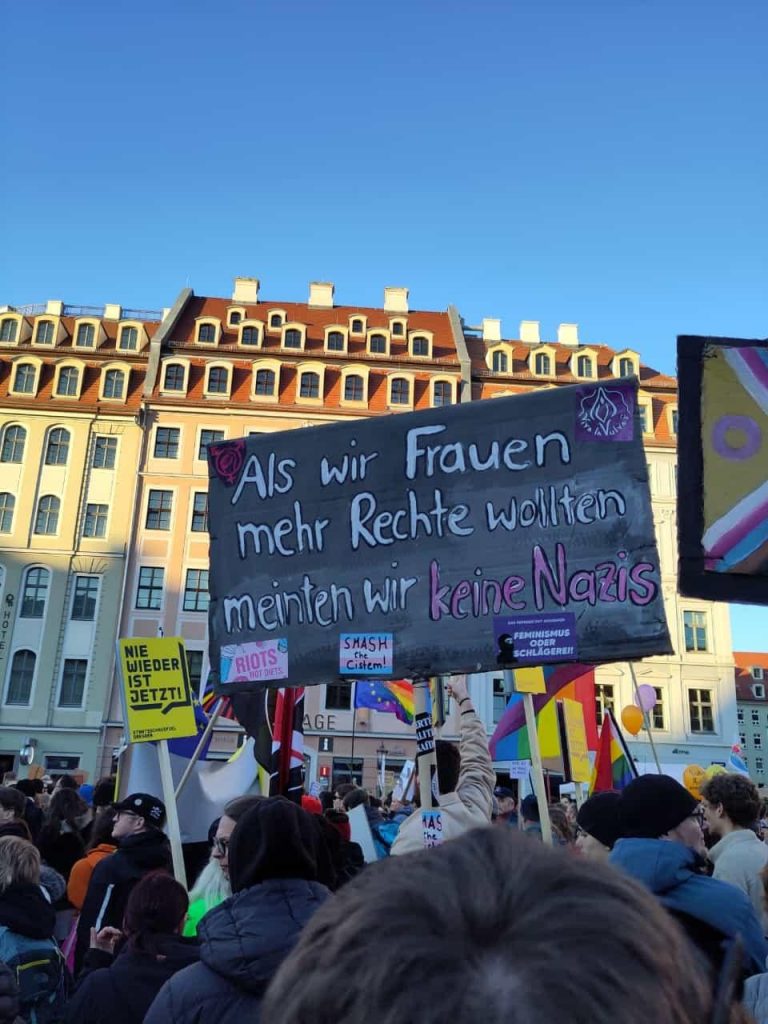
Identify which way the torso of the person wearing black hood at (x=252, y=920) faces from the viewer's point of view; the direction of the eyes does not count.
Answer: away from the camera

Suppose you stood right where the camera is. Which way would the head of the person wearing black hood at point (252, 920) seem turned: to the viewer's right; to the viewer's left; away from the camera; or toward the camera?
away from the camera

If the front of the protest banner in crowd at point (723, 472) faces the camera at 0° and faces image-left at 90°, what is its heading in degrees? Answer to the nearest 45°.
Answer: approximately 0°

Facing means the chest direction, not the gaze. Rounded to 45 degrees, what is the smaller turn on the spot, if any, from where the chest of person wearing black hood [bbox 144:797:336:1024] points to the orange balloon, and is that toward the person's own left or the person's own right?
approximately 45° to the person's own right

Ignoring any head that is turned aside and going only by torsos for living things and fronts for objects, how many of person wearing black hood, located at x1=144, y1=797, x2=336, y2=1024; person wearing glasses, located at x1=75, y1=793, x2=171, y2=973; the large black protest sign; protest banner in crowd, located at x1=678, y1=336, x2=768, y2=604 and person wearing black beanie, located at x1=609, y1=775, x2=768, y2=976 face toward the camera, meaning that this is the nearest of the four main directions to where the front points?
2
